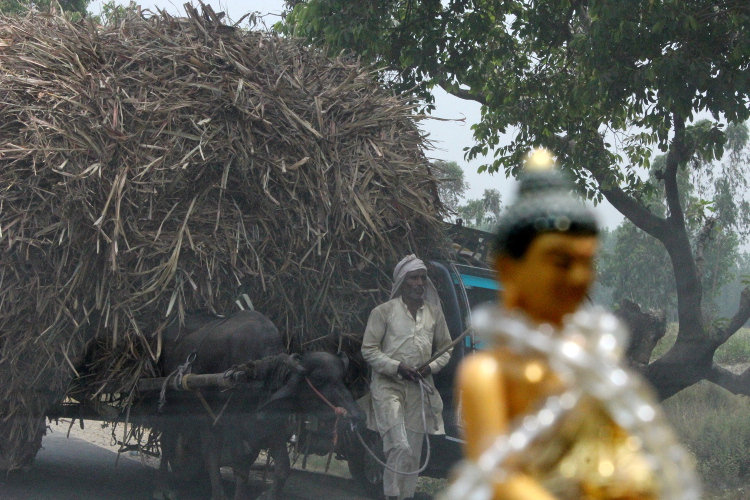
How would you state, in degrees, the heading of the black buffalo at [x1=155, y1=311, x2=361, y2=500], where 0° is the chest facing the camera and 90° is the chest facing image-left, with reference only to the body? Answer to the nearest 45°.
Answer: approximately 270°

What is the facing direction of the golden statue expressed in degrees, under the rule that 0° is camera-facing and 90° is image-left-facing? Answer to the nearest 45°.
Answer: approximately 315°

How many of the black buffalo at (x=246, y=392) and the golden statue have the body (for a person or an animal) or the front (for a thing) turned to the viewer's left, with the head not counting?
0

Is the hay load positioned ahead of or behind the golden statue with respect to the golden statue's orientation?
behind

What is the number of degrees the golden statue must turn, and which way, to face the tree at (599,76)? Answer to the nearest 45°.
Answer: approximately 135° to its left

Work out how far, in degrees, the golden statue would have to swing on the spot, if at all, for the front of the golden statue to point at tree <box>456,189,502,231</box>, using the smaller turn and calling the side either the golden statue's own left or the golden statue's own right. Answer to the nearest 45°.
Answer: approximately 135° to the golden statue's own left
